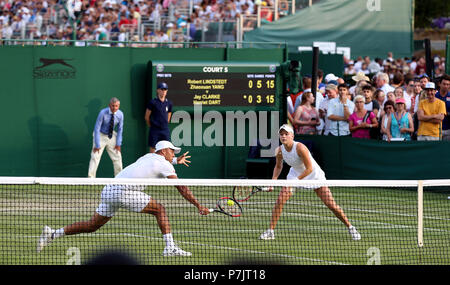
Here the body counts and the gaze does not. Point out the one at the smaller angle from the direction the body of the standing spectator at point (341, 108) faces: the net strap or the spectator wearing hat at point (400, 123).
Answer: the net strap

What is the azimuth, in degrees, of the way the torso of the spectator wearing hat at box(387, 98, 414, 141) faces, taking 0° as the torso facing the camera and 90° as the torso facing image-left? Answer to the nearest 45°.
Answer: approximately 0°

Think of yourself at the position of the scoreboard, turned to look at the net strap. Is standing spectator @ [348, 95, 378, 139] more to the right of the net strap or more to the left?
left

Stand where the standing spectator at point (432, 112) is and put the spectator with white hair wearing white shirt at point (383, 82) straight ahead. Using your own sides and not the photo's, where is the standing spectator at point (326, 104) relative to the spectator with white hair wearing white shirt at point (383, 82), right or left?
left

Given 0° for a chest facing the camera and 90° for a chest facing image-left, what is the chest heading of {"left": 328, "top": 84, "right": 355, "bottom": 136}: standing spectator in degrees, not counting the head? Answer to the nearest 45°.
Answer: approximately 0°

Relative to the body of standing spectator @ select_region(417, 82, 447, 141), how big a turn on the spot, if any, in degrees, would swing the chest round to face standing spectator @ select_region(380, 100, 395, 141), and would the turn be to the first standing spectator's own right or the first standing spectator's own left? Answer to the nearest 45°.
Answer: approximately 135° to the first standing spectator's own right
